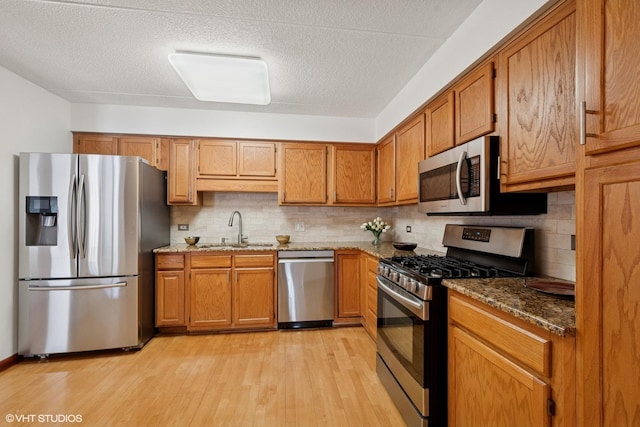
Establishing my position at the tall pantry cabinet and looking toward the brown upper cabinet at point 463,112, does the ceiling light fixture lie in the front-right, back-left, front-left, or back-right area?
front-left

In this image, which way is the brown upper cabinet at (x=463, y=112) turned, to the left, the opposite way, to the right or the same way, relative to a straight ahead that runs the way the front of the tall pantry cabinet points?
the same way

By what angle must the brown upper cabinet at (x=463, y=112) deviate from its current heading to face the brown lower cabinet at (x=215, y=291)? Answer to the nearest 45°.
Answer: approximately 45° to its right

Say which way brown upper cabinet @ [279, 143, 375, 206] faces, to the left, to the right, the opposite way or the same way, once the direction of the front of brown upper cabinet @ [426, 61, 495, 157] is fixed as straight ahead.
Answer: to the left

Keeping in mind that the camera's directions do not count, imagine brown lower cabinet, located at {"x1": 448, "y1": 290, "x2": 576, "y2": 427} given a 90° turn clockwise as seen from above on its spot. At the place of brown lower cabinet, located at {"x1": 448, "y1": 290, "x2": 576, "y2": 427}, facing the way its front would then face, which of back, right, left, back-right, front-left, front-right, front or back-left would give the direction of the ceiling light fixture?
front-left

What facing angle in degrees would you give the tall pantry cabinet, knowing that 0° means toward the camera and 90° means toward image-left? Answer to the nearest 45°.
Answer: approximately 45°

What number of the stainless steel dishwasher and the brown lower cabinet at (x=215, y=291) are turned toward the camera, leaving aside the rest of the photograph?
2

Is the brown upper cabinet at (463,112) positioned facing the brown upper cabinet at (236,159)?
no

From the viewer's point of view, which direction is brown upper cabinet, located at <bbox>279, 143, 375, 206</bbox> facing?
toward the camera

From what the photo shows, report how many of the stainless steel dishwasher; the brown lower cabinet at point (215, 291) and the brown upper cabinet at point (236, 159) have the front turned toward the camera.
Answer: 3

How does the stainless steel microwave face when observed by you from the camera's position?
facing the viewer and to the left of the viewer

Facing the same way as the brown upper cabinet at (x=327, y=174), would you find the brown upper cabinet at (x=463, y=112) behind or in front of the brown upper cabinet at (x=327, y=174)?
in front

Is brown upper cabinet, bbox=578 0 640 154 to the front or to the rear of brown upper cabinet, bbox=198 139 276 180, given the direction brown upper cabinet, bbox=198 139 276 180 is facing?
to the front

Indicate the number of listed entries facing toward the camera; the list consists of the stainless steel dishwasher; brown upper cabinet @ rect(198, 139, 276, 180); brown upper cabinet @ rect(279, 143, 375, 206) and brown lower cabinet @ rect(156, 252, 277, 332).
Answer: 4

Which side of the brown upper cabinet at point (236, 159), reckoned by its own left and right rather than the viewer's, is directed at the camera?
front

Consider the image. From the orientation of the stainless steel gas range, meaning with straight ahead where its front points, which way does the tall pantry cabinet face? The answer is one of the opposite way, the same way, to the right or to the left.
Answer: the same way

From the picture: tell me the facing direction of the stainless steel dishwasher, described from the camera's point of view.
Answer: facing the viewer
